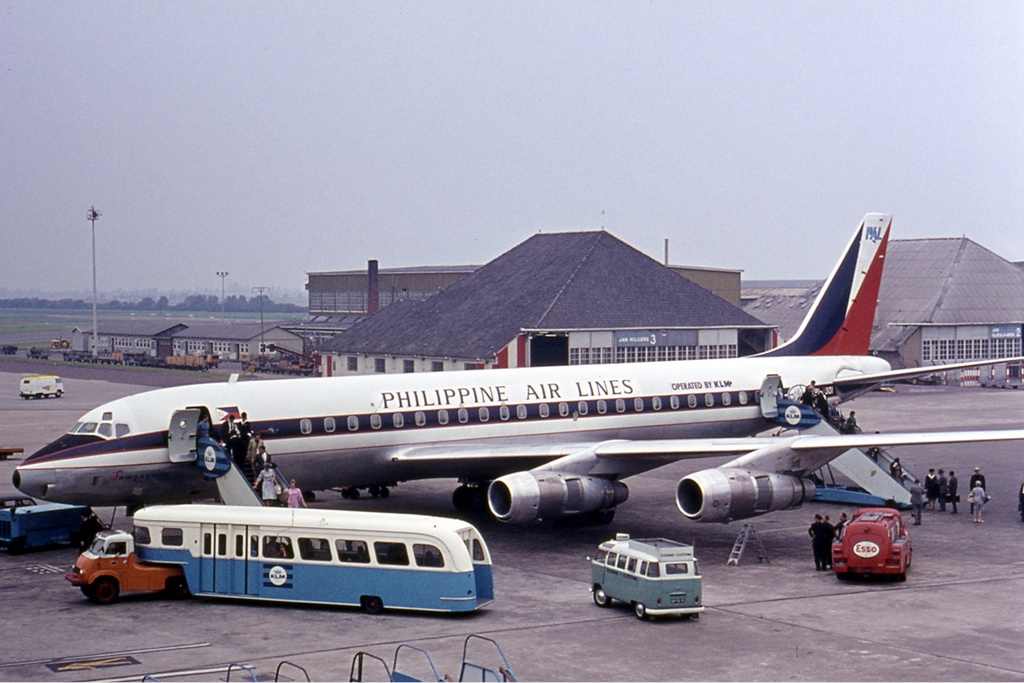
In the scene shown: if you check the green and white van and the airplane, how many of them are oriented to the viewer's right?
0

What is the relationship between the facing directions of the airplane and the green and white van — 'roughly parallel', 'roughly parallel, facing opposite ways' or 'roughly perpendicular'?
roughly perpendicular

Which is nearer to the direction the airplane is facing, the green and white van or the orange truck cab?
the orange truck cab

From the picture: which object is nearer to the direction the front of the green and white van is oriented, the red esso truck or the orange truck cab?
the orange truck cab

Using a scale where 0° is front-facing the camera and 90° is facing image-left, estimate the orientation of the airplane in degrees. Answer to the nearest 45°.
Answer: approximately 45°

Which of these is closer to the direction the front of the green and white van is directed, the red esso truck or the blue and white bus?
the blue and white bus
